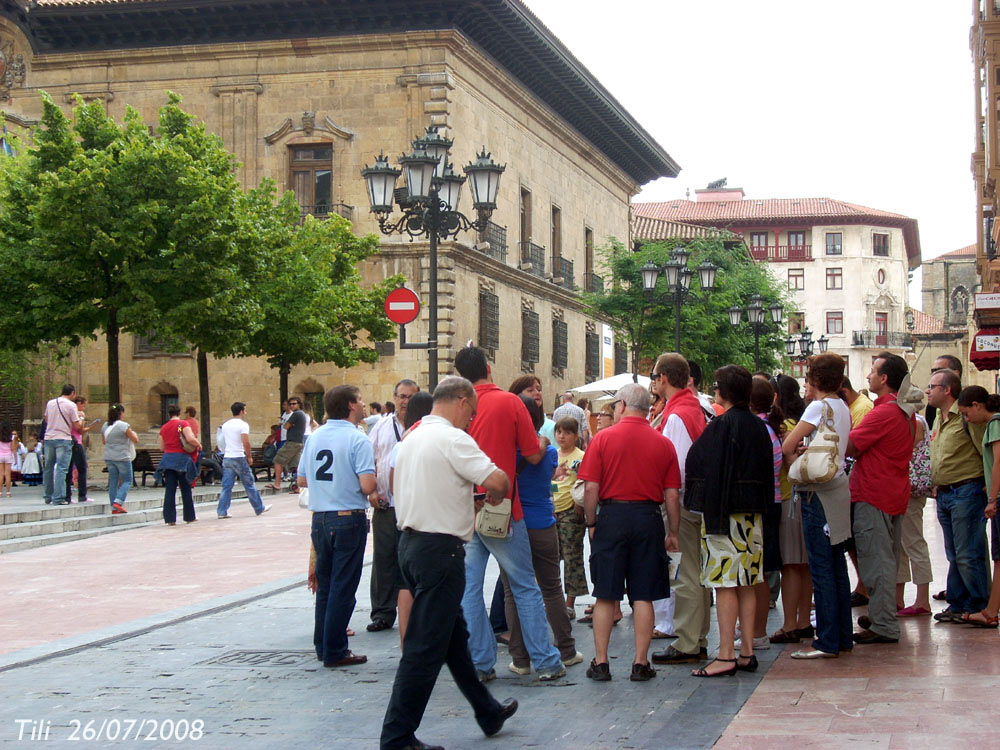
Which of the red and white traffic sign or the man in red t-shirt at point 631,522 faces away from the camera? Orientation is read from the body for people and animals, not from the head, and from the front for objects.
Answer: the man in red t-shirt

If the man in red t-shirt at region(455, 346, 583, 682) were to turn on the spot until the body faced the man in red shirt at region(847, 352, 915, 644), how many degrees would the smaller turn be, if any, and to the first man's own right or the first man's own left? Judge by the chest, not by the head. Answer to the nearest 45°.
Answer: approximately 45° to the first man's own right

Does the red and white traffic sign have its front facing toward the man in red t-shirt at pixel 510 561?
yes

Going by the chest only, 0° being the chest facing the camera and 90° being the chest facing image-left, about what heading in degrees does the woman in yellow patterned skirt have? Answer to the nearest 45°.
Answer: approximately 135°

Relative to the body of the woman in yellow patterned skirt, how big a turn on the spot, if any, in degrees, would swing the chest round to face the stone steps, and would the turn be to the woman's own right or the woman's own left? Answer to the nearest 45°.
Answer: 0° — they already face it

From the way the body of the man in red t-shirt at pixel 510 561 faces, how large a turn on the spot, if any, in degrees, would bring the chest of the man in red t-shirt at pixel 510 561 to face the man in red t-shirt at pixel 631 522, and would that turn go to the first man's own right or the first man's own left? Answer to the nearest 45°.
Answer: approximately 45° to the first man's own right

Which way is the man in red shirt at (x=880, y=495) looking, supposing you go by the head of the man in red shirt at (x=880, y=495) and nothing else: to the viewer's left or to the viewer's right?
to the viewer's left

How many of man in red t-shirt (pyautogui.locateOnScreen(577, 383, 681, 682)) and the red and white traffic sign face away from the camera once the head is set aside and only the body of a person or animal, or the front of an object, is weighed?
1

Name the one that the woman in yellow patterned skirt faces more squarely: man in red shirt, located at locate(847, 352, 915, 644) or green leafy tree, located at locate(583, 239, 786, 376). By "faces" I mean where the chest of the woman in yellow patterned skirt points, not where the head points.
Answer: the green leafy tree

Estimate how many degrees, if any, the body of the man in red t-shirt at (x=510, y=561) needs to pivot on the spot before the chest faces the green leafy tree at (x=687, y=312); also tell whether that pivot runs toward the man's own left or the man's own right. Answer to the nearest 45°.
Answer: approximately 45° to the man's own left

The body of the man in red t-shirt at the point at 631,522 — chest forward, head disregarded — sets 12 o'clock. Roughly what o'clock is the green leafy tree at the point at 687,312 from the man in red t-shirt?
The green leafy tree is roughly at 12 o'clock from the man in red t-shirt.

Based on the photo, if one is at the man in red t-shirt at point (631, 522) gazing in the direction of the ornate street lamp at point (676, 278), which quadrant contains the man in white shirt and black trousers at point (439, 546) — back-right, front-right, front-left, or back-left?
back-left

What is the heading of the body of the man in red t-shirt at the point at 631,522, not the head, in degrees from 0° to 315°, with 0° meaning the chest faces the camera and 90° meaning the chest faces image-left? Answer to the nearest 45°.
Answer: approximately 180°

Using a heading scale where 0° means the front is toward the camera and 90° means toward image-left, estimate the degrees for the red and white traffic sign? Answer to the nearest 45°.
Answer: approximately 0°

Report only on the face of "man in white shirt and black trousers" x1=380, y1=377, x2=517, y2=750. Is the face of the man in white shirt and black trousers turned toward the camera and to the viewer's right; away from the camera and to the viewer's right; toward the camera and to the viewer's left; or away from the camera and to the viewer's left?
away from the camera and to the viewer's right
